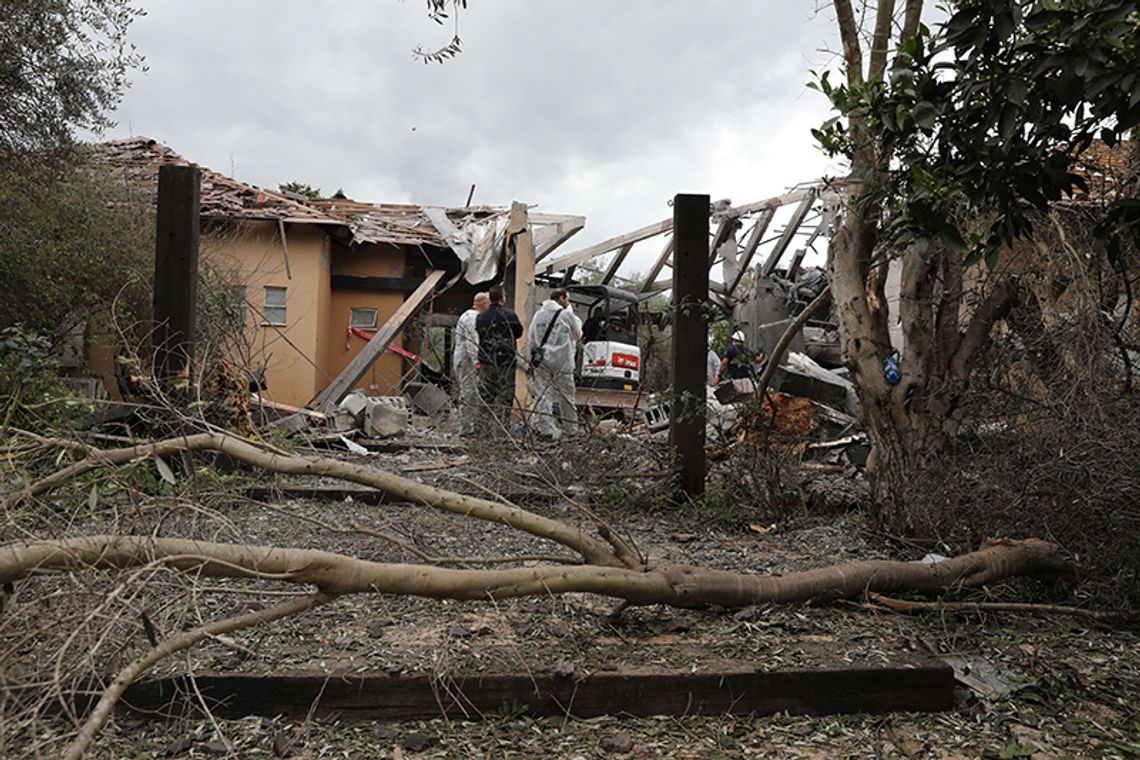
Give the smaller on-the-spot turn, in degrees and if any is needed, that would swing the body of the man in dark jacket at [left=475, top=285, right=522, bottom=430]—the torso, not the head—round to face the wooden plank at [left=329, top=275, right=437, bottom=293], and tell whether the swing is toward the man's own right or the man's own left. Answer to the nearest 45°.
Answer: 0° — they already face it

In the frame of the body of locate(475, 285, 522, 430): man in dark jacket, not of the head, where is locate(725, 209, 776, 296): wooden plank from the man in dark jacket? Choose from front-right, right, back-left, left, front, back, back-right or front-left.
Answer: front-right

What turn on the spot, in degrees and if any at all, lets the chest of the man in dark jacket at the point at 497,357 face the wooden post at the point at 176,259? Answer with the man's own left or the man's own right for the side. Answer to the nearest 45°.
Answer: approximately 135° to the man's own left

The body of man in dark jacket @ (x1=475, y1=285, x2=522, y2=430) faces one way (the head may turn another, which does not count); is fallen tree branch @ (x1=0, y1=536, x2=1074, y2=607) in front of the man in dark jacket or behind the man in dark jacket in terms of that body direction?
behind

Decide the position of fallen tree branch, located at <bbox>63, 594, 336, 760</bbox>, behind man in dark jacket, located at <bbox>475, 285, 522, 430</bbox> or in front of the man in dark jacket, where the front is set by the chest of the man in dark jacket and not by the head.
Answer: behind

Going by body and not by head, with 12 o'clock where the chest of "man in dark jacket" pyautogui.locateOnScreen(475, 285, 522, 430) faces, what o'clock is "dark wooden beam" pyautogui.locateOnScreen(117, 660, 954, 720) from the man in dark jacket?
The dark wooden beam is roughly at 6 o'clock from the man in dark jacket.

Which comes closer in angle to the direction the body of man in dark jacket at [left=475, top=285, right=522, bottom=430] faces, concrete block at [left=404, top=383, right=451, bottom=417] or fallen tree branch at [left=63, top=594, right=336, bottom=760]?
the concrete block

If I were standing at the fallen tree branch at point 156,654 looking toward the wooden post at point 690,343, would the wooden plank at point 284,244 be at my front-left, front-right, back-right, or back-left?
front-left

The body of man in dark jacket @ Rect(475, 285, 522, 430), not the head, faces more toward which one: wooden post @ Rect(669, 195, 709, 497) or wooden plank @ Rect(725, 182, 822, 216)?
the wooden plank

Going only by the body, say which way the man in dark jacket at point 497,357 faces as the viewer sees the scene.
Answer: away from the camera

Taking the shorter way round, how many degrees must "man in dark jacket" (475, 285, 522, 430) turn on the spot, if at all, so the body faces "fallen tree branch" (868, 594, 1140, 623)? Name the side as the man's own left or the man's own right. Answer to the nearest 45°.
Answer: approximately 135° to the man's own right

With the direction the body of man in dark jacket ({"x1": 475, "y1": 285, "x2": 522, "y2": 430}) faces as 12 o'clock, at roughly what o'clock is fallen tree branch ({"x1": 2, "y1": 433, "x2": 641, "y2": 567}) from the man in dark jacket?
The fallen tree branch is roughly at 6 o'clock from the man in dark jacket.

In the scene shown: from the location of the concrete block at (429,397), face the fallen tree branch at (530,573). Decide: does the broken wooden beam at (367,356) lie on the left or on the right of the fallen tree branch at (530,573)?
right

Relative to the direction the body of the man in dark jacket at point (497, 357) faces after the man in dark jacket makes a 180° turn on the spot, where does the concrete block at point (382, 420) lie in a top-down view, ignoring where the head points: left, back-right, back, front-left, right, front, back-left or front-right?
back-right

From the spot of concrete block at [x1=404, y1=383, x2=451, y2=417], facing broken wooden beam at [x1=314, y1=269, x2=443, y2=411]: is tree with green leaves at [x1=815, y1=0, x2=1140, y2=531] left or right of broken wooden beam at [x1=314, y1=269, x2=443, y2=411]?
left

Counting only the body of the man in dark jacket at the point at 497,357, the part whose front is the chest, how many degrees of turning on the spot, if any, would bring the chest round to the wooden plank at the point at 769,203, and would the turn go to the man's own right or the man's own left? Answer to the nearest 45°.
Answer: approximately 45° to the man's own right
